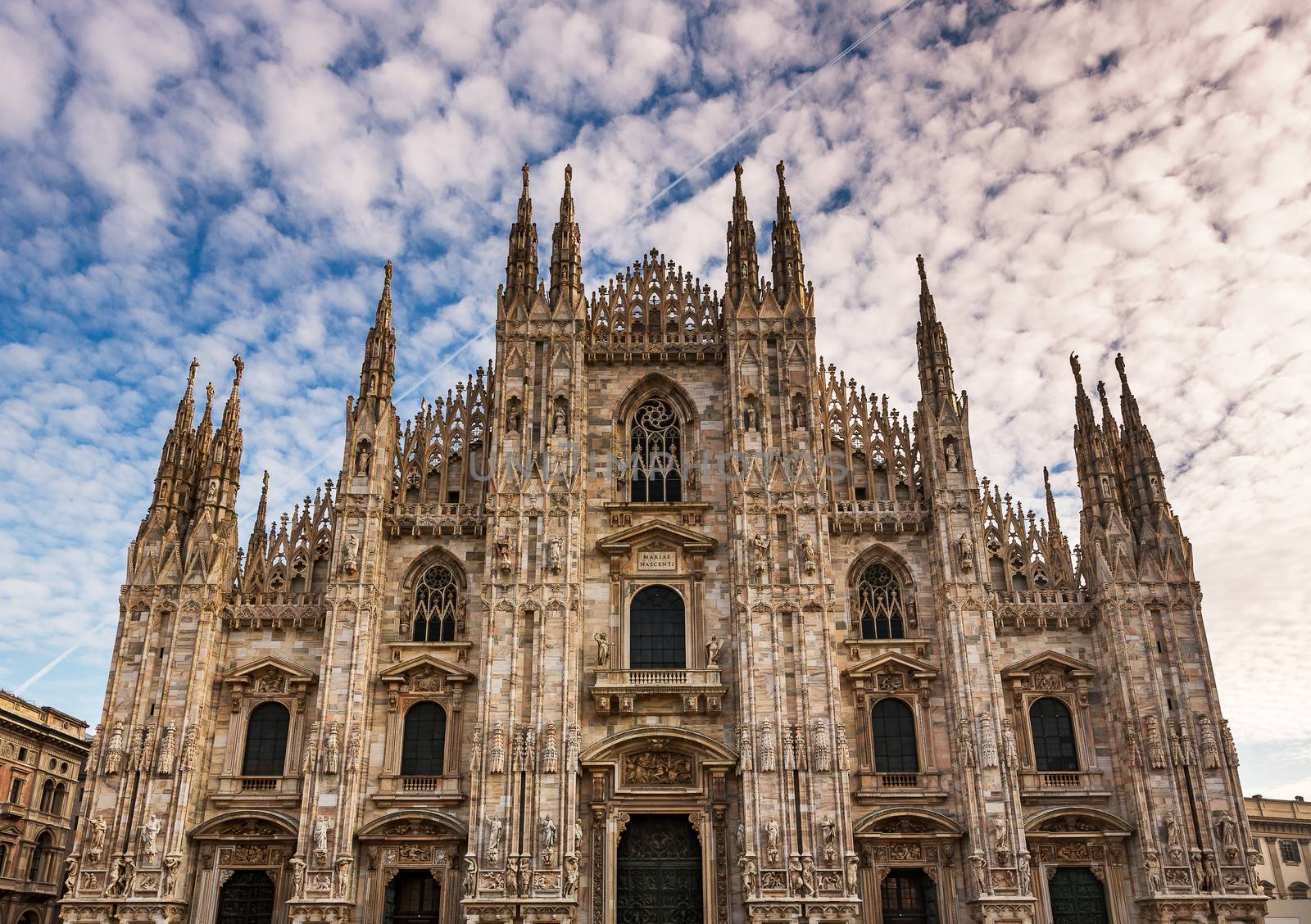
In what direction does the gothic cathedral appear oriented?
toward the camera
